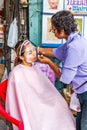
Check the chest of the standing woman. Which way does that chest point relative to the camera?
to the viewer's left

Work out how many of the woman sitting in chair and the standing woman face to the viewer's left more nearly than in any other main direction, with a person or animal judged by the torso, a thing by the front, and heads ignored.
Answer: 1

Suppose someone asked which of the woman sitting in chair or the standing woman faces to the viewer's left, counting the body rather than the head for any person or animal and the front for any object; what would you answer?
the standing woman

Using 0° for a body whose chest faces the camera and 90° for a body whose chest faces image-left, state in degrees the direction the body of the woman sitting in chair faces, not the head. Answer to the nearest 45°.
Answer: approximately 315°
